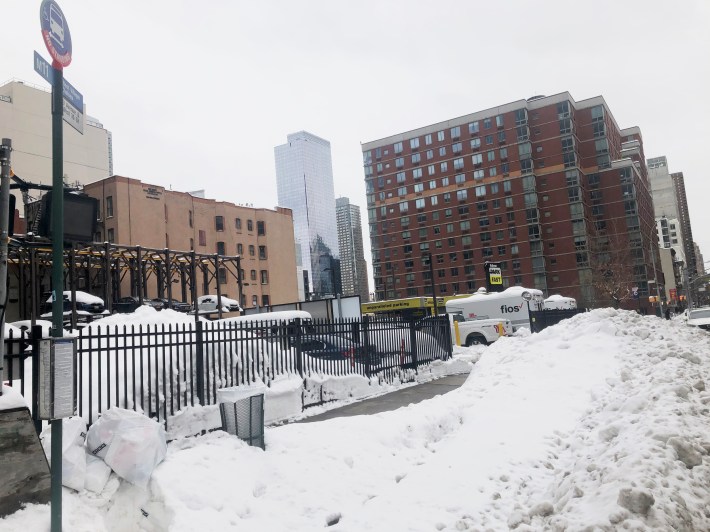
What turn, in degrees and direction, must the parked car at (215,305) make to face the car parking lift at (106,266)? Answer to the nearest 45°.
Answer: approximately 135° to its right

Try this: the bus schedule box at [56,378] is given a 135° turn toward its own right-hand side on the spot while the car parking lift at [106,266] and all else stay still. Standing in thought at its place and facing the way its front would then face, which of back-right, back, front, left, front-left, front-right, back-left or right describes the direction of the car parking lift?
right

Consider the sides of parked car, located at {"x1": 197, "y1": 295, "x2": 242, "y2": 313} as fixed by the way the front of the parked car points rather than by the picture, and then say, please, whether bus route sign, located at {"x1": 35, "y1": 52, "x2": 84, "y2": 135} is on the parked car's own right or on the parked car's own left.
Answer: on the parked car's own right

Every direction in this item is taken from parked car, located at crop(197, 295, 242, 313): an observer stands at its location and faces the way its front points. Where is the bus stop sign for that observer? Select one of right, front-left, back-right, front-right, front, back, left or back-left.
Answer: front-right

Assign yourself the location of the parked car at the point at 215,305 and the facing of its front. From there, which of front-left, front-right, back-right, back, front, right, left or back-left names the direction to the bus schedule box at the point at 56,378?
front-right

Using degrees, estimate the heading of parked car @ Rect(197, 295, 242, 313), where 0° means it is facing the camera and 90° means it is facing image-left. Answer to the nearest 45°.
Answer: approximately 315°
